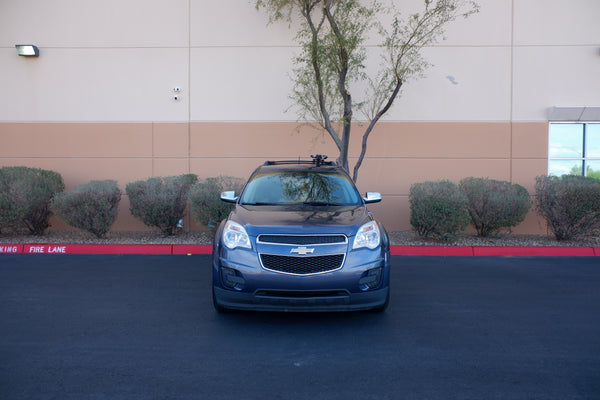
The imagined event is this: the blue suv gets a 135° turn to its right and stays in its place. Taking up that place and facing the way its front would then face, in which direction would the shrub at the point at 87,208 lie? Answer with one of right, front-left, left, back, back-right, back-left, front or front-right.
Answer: front

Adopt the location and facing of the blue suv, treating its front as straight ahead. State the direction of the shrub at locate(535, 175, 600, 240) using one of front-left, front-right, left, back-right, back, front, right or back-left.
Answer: back-left

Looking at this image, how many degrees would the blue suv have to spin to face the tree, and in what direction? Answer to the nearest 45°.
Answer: approximately 180°

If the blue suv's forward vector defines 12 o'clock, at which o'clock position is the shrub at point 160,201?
The shrub is roughly at 5 o'clock from the blue suv.

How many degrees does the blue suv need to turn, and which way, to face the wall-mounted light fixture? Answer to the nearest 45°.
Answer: approximately 135° to its right

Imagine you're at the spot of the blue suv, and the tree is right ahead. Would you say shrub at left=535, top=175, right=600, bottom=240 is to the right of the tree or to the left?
right

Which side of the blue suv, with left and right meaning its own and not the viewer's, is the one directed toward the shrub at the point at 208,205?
back

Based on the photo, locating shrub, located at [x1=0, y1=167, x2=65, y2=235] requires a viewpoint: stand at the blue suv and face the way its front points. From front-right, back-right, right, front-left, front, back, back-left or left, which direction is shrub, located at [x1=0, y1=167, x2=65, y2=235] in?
back-right

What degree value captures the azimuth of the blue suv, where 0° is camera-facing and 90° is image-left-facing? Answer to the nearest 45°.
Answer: approximately 0°

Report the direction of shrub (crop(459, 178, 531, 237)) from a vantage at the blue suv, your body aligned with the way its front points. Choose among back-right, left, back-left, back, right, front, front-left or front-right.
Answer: back-left
